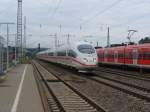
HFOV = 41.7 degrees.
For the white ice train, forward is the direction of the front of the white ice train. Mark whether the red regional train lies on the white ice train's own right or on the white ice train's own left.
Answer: on the white ice train's own left
